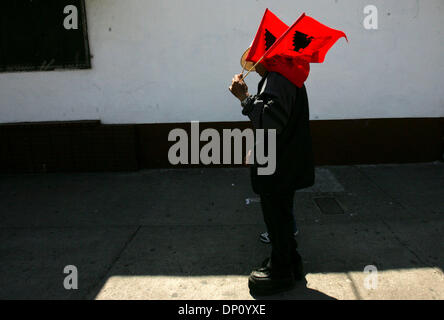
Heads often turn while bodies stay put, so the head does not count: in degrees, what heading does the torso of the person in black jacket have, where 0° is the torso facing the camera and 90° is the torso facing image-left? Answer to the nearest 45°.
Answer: approximately 90°
